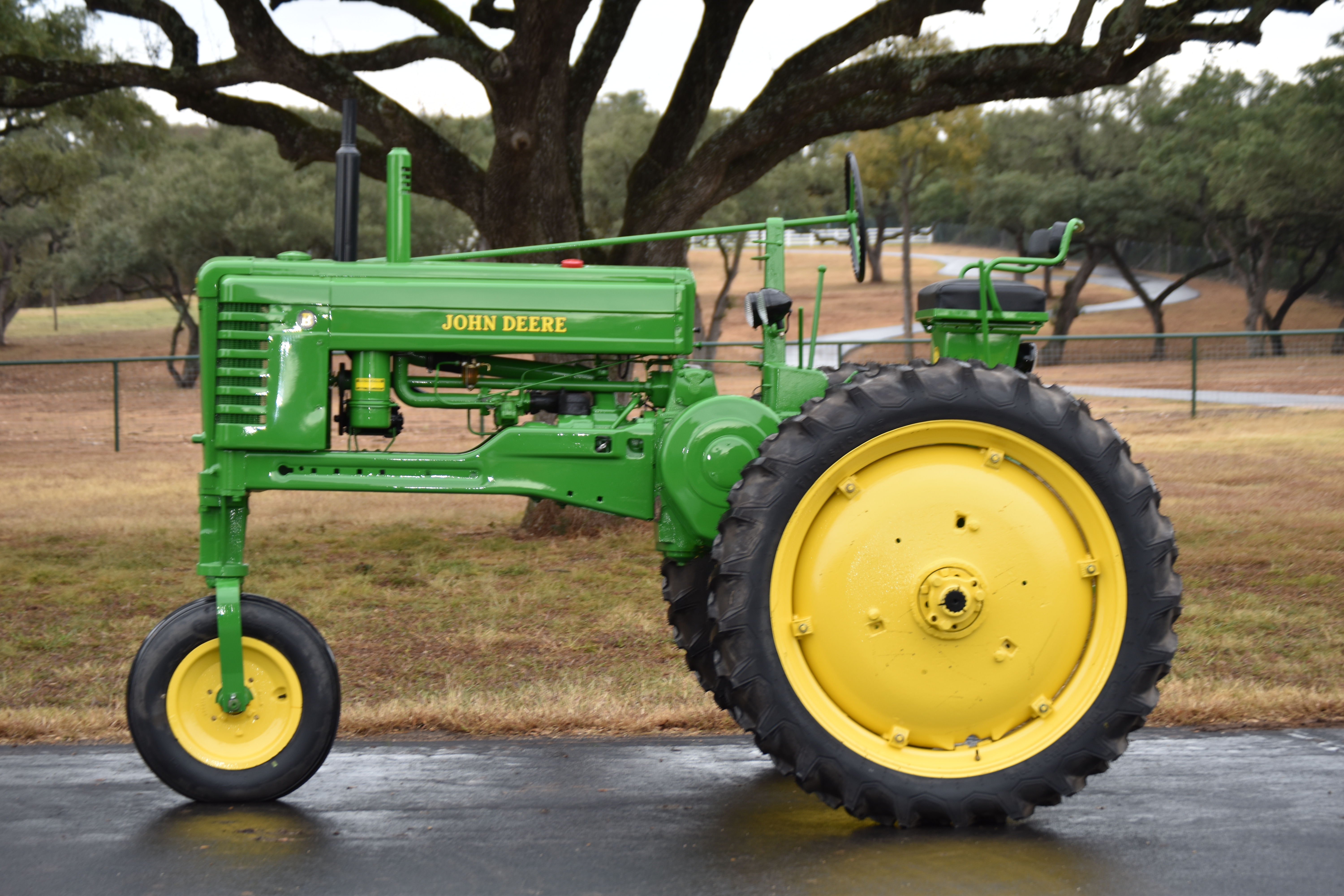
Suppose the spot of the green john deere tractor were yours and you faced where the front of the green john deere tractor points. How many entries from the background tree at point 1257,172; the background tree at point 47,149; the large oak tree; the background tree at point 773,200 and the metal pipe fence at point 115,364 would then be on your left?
0

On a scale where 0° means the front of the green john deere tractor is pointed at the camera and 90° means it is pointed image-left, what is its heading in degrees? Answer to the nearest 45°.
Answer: approximately 90°

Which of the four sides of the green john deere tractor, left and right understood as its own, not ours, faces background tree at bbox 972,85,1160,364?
right

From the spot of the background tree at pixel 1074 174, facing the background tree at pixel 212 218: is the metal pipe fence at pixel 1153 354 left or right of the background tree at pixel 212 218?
left

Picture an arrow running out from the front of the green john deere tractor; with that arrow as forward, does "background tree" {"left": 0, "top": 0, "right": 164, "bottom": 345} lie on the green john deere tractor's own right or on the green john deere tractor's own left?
on the green john deere tractor's own right

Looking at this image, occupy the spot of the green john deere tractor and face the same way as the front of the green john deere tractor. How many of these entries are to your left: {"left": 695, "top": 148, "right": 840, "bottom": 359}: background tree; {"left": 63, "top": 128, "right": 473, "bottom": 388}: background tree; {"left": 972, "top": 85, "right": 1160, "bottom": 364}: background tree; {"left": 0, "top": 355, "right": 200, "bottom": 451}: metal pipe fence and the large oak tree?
0

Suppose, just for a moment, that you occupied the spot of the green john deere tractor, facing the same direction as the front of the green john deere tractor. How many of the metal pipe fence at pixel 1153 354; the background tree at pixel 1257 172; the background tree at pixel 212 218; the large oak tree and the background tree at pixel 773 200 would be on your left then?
0

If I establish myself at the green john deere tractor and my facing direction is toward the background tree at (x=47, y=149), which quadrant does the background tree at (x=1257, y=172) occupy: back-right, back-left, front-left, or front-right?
front-right

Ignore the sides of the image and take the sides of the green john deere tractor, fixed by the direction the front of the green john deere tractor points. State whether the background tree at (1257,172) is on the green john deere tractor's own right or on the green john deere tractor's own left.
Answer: on the green john deere tractor's own right

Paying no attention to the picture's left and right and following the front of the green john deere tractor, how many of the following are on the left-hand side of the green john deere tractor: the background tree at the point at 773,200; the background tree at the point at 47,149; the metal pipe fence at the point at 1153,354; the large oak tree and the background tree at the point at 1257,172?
0
